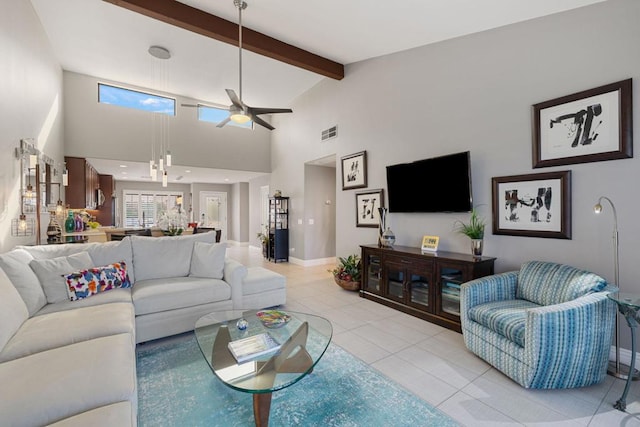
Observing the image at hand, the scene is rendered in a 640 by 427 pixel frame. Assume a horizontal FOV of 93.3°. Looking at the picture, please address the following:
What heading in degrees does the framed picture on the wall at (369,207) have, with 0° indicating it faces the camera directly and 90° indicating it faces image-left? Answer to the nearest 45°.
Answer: approximately 45°

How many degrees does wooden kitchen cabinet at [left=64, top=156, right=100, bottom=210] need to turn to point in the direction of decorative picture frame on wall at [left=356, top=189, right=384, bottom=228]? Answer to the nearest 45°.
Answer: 0° — it already faces it

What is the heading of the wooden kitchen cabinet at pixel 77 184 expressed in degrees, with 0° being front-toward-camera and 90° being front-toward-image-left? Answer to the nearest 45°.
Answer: approximately 315°

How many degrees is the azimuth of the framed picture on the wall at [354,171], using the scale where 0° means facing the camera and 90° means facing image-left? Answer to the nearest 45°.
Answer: approximately 45°

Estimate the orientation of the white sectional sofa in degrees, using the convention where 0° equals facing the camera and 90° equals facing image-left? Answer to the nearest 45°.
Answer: approximately 315°

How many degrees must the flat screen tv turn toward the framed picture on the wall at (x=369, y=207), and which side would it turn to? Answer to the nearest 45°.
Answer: approximately 90° to its right

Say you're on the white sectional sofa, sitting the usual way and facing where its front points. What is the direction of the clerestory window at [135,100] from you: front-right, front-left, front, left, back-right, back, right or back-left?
back-left

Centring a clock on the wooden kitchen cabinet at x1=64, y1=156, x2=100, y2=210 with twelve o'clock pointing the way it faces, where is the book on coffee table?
The book on coffee table is roughly at 1 o'clock from the wooden kitchen cabinet.

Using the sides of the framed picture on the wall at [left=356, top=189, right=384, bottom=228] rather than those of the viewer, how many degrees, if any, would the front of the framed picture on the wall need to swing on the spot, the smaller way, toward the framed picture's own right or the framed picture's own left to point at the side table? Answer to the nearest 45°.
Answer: approximately 90° to the framed picture's own left

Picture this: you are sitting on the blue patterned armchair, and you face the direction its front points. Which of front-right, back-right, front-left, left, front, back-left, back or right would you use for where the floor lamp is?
back
